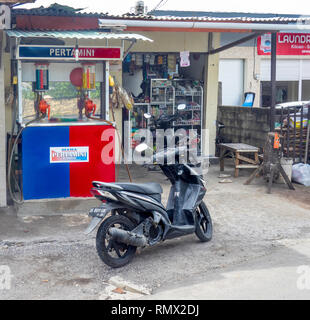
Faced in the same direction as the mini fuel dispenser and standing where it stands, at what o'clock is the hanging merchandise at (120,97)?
The hanging merchandise is roughly at 7 o'clock from the mini fuel dispenser.

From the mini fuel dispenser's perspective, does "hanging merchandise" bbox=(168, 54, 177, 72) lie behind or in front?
behind

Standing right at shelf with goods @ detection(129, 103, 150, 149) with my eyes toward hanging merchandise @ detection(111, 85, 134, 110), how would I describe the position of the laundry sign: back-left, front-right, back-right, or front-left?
back-left

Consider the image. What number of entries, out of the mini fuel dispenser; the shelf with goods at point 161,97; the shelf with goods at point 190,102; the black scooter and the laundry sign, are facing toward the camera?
4

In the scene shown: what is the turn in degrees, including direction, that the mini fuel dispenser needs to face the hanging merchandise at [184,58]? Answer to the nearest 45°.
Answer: approximately 135° to its left

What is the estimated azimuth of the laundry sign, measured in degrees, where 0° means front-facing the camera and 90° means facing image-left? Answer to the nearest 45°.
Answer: approximately 0°

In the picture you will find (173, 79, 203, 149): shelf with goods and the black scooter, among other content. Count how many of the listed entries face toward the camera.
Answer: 1

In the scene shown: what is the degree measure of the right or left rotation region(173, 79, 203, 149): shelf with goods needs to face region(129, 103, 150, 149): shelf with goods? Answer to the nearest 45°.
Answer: approximately 90° to its right

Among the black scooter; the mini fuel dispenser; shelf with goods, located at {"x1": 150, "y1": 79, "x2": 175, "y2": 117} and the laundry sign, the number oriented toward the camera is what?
3

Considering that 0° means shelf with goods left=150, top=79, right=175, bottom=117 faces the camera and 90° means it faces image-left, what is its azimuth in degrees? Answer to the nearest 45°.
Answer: approximately 0°

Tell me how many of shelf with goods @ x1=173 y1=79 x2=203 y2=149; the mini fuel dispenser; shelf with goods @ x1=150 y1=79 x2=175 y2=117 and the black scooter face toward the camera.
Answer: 3

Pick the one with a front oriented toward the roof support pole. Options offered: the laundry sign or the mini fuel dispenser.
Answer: the laundry sign
